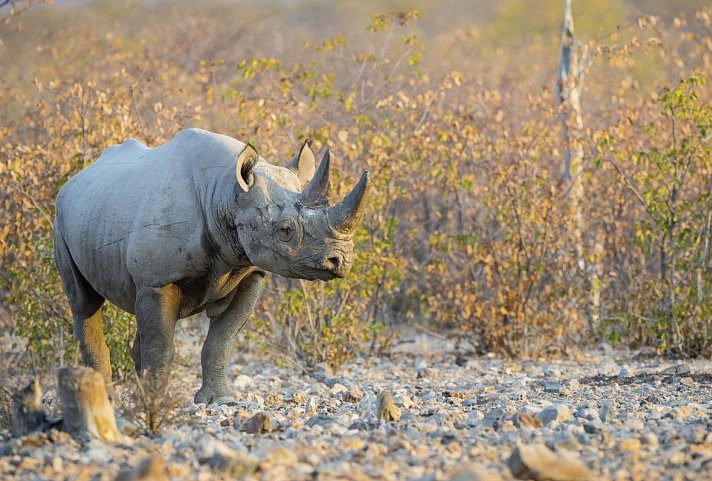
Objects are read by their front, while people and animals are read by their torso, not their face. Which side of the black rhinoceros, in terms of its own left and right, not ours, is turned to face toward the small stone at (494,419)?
front

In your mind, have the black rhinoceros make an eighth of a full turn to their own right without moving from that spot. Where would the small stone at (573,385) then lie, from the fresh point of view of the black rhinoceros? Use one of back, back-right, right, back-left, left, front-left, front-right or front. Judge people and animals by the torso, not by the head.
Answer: left

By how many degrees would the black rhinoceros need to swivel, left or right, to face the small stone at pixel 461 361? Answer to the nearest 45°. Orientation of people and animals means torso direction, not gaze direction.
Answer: approximately 90° to its left

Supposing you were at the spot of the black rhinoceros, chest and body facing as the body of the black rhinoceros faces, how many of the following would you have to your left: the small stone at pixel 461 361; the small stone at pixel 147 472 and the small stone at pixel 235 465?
1

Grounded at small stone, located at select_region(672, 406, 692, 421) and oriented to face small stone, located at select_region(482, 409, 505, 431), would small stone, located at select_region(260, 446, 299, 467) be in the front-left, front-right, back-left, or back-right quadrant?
front-left

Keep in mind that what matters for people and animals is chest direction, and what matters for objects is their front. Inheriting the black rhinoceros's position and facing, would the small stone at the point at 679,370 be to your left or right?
on your left

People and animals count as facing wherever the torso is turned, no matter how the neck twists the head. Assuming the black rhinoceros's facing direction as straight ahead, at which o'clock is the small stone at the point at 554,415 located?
The small stone is roughly at 12 o'clock from the black rhinoceros.

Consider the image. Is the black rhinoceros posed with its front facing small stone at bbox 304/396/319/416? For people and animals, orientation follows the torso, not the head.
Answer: yes

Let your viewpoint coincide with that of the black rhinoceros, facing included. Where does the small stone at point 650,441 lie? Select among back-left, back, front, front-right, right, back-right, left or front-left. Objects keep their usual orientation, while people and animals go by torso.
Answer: front

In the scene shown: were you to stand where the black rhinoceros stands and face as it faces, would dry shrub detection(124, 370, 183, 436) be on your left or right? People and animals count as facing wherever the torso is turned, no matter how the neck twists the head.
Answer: on your right

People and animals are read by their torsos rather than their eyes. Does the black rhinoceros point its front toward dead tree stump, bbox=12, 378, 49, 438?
no

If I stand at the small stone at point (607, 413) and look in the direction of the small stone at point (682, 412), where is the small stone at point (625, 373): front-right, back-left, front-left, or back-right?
front-left

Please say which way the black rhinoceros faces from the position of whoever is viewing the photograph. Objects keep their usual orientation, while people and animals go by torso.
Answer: facing the viewer and to the right of the viewer

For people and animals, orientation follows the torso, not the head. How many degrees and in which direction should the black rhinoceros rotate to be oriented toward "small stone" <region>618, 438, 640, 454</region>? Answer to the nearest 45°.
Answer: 0° — it already faces it

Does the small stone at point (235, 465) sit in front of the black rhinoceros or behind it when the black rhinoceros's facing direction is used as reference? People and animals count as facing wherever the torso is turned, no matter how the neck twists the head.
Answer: in front

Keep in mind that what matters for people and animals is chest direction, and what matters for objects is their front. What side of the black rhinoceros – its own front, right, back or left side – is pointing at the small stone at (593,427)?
front

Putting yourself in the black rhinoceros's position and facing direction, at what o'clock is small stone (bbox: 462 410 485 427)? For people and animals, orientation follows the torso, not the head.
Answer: The small stone is roughly at 12 o'clock from the black rhinoceros.

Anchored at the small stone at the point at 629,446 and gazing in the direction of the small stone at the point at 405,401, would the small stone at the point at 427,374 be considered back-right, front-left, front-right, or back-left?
front-right

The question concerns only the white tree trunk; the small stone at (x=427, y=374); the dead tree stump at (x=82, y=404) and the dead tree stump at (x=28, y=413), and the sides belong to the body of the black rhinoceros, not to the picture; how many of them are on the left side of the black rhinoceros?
2

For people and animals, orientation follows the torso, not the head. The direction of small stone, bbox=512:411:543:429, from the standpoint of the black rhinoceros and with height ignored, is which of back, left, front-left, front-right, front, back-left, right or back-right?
front

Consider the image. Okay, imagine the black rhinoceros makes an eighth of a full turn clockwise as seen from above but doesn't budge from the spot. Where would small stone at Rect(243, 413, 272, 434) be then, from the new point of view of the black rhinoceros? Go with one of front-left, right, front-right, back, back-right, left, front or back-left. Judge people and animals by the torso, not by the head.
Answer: front

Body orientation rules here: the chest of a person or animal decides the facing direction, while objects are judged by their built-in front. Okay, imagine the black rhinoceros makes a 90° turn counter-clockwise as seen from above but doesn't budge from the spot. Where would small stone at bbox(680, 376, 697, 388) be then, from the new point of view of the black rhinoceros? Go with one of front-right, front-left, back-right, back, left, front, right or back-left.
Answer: front-right
